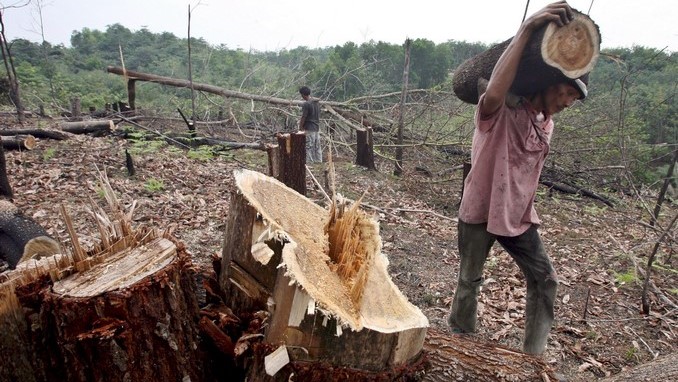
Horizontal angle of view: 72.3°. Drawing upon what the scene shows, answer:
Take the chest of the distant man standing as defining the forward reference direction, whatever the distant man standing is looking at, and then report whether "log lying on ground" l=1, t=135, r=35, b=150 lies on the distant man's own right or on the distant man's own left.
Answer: on the distant man's own left

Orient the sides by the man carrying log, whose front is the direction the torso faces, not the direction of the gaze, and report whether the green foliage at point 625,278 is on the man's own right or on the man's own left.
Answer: on the man's own left

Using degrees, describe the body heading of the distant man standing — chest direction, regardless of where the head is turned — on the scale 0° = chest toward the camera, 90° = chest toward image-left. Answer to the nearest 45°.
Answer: approximately 135°

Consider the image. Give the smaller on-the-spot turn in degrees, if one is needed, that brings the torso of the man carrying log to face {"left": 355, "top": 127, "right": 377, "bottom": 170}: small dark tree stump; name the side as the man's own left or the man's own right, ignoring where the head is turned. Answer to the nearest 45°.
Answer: approximately 180°

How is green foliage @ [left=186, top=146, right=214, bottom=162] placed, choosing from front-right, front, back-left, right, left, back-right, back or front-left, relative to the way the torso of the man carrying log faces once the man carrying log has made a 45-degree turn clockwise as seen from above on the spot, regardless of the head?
back-right

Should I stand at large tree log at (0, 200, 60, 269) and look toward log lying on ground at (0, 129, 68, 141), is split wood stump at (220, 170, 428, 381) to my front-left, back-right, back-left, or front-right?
back-right

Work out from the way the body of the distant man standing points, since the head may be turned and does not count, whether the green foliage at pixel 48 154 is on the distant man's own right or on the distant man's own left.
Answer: on the distant man's own left

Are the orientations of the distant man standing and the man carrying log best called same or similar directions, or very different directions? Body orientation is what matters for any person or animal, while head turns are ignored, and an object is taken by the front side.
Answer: very different directions

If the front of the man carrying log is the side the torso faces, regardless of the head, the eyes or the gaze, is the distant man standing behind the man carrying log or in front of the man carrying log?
behind
